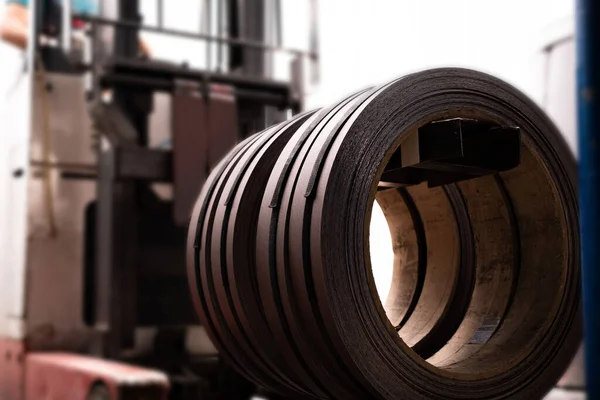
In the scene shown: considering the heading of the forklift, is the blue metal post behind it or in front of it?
in front

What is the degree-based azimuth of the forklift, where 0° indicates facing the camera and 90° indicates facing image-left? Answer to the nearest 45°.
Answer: approximately 315°
